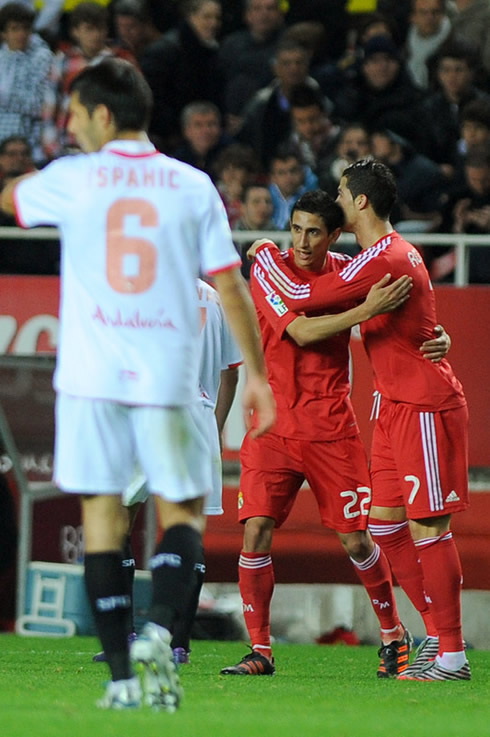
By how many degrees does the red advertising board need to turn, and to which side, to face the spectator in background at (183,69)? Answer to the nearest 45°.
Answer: approximately 135° to its right

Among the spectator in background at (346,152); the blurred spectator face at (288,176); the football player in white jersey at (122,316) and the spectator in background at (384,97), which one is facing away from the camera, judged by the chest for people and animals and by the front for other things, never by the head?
the football player in white jersey

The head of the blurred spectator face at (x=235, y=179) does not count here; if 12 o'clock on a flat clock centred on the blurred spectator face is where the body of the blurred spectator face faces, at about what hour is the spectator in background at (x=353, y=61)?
The spectator in background is roughly at 7 o'clock from the blurred spectator face.

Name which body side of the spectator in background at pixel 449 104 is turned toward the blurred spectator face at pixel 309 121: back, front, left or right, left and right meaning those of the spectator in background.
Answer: right

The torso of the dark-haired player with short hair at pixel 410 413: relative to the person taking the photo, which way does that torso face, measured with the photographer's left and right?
facing to the left of the viewer

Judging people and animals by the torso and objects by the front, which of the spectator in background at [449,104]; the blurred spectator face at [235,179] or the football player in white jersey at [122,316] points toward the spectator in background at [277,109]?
the football player in white jersey

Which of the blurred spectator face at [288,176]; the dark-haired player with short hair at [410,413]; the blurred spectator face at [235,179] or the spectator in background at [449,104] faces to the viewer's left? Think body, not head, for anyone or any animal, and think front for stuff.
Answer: the dark-haired player with short hair

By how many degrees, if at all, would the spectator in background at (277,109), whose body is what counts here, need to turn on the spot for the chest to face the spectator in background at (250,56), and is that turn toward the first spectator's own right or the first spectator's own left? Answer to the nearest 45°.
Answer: approximately 180°

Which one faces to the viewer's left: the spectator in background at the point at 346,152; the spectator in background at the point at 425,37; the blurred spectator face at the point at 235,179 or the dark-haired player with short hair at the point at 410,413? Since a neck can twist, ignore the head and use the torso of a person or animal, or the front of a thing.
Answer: the dark-haired player with short hair
